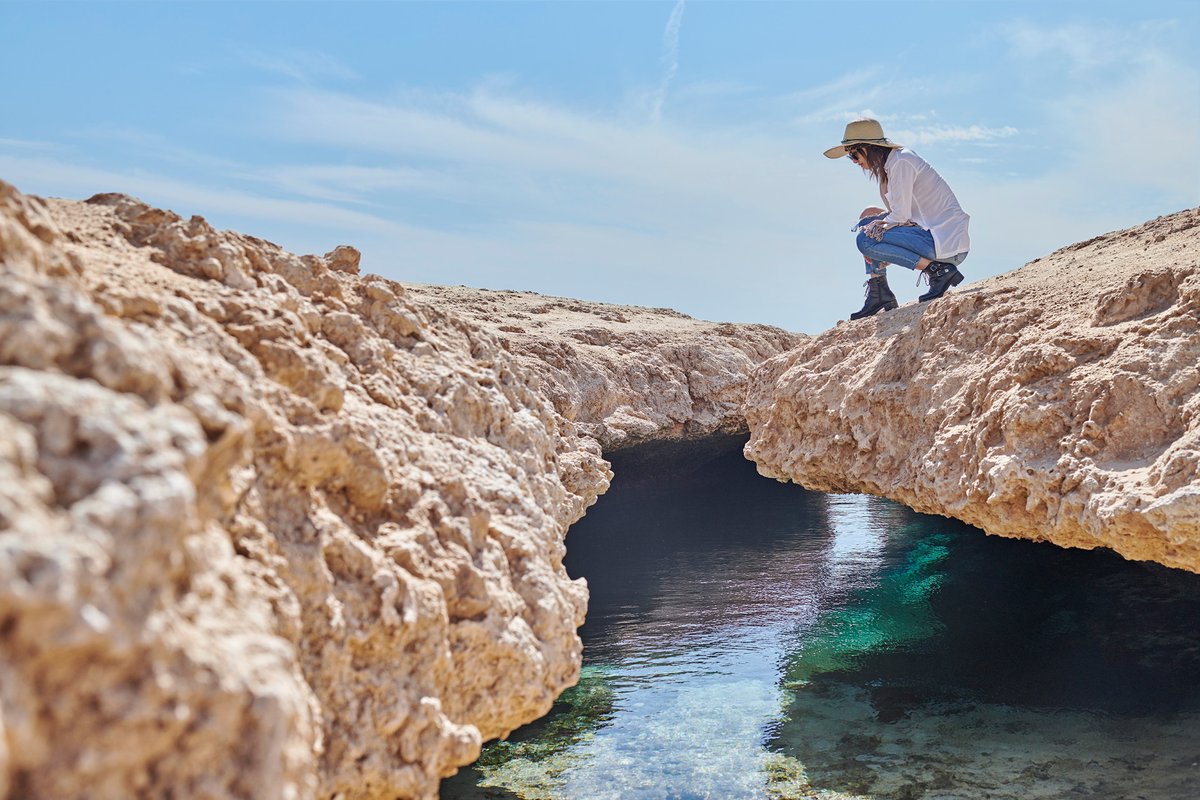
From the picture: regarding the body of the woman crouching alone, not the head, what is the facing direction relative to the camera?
to the viewer's left

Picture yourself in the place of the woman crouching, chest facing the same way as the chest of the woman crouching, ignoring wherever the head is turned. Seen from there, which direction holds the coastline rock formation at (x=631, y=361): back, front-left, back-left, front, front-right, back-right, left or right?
front-right

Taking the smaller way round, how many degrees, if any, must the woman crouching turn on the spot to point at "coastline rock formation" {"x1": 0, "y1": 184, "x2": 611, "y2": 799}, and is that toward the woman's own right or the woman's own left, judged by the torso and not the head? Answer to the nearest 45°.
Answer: approximately 90° to the woman's own left

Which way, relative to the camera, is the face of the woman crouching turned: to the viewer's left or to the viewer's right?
to the viewer's left
